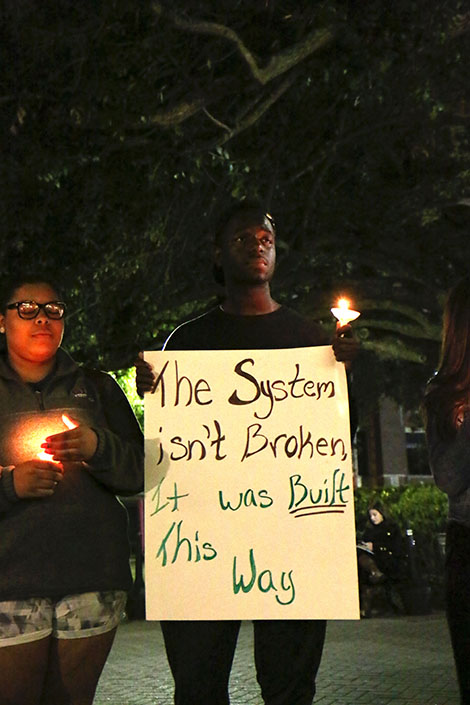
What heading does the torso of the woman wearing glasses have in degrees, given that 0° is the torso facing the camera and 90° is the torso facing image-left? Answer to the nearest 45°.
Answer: approximately 0°

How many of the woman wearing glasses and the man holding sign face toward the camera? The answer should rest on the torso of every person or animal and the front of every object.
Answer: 2

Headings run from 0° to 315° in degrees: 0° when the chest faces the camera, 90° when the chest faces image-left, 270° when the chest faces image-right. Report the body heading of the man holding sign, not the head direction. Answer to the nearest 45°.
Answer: approximately 0°

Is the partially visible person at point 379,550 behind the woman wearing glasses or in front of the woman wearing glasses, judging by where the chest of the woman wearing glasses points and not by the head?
behind

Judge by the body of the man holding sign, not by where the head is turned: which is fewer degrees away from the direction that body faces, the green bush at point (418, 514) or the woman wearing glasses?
the woman wearing glasses

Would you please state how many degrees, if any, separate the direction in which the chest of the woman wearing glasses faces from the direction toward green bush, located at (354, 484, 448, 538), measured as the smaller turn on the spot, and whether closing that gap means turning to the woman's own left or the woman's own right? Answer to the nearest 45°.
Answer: approximately 135° to the woman's own left

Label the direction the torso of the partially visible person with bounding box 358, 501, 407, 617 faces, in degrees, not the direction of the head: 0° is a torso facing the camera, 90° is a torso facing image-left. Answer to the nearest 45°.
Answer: approximately 45°

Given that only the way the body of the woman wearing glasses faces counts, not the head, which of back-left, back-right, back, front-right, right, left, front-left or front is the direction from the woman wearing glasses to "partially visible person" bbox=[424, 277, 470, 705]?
left

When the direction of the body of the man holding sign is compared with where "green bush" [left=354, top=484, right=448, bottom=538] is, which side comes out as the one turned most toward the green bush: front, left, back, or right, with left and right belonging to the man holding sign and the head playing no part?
back

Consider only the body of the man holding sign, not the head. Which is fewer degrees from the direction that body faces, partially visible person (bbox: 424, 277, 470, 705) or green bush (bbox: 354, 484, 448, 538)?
the partially visible person
